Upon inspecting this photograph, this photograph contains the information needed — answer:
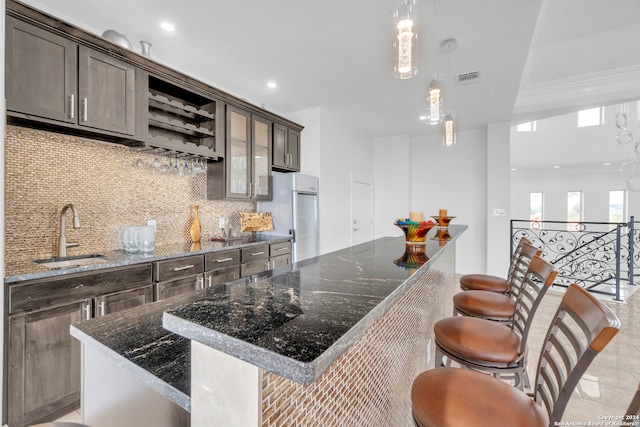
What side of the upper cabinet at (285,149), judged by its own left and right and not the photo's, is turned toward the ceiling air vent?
front

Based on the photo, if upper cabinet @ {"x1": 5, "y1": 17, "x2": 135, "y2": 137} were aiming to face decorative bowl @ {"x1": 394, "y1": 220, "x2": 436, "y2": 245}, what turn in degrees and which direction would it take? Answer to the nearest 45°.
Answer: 0° — it already faces it

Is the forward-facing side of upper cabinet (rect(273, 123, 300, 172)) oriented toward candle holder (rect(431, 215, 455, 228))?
yes

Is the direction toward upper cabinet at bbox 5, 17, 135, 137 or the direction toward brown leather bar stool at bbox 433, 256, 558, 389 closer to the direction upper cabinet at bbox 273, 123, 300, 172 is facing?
the brown leather bar stool

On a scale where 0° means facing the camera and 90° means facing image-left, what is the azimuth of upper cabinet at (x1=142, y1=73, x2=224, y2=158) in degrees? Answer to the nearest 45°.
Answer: approximately 315°

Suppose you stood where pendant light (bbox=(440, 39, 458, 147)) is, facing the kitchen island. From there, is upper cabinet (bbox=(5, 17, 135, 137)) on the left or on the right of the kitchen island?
right

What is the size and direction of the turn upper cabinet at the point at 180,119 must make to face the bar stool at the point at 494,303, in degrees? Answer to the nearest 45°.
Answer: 0° — it already faces it
